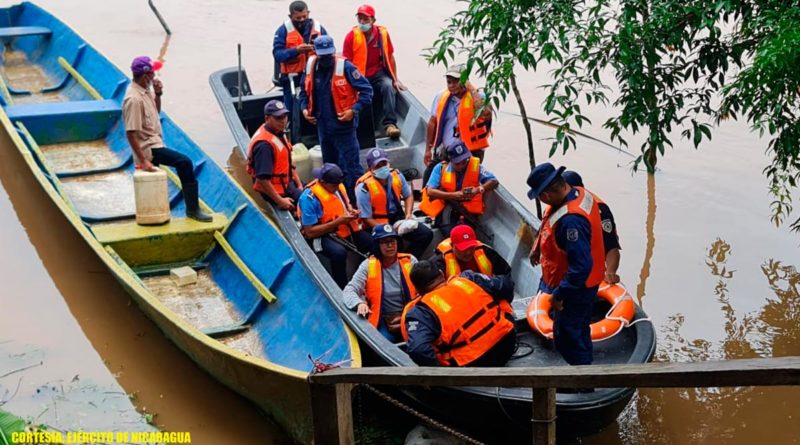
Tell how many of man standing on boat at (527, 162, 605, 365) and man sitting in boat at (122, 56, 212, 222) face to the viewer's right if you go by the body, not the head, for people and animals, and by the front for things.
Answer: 1

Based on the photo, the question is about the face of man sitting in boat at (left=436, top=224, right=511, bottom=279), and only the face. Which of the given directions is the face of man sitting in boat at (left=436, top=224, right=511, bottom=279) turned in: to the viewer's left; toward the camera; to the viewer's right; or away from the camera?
toward the camera

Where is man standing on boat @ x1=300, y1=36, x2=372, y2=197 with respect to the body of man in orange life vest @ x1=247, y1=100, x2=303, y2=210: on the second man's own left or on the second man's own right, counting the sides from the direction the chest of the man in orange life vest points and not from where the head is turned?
on the second man's own left

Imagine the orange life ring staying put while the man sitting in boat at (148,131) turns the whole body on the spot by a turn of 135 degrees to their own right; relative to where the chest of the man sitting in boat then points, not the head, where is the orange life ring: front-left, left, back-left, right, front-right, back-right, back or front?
left

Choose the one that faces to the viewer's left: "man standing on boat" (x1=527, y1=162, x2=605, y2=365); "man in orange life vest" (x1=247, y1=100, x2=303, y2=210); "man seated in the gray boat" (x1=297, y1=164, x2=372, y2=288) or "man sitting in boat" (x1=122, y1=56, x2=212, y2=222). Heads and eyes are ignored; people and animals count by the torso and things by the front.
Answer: the man standing on boat

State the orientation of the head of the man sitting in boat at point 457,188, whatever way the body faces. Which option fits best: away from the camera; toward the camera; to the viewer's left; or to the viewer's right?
toward the camera

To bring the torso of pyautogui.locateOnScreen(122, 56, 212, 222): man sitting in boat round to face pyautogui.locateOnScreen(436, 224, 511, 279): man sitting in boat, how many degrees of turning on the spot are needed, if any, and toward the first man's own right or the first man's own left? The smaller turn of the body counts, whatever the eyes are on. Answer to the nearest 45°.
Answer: approximately 45° to the first man's own right

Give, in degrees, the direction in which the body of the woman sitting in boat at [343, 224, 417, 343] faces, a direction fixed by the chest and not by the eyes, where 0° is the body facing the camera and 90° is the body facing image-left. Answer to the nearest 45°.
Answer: approximately 315°

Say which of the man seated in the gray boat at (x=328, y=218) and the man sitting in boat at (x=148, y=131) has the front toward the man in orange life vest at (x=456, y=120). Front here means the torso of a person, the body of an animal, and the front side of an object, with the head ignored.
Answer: the man sitting in boat

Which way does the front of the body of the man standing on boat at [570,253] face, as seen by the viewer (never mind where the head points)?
to the viewer's left

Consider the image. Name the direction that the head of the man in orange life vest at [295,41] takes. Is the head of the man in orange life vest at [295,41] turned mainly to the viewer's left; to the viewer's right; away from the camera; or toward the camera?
toward the camera

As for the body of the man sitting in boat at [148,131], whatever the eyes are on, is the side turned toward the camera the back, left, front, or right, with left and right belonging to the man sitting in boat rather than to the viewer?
right

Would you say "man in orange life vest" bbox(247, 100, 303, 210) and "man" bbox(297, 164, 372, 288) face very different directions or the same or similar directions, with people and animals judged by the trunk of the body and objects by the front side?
same or similar directions

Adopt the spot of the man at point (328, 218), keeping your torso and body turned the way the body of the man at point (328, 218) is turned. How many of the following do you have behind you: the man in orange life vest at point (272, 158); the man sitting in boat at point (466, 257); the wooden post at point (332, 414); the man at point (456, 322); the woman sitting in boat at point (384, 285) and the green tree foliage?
1

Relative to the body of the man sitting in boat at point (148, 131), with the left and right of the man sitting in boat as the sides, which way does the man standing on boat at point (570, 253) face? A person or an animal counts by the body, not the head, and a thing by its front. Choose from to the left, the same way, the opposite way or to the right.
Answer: the opposite way

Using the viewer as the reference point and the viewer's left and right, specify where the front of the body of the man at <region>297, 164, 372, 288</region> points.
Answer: facing the viewer and to the right of the viewer

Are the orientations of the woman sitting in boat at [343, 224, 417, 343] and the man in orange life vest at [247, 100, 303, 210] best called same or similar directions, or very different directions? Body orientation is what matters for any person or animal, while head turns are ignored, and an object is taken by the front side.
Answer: same or similar directions
